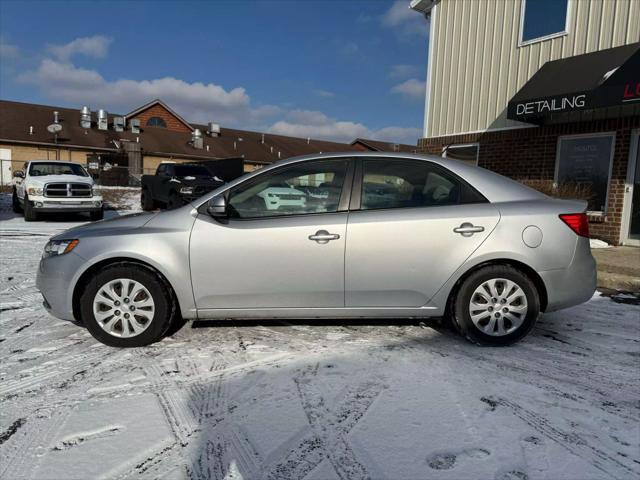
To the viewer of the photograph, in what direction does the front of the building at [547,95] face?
facing the viewer and to the left of the viewer

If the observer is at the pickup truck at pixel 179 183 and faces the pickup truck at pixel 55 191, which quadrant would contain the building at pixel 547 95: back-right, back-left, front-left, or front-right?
back-left

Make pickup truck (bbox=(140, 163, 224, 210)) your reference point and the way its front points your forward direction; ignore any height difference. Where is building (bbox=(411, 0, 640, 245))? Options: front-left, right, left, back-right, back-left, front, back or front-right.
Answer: front

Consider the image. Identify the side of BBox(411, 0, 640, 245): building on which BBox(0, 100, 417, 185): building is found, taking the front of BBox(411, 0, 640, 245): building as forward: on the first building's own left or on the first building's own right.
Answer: on the first building's own right

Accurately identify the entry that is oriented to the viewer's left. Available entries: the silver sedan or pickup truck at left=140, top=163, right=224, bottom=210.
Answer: the silver sedan

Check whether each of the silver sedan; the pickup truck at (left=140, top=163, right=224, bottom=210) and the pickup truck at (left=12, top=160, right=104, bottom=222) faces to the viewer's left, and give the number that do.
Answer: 1

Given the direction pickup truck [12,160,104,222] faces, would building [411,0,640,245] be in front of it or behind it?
in front

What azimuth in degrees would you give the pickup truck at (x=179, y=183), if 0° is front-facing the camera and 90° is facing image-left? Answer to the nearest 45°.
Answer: approximately 315°

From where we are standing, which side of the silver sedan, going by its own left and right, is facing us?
left

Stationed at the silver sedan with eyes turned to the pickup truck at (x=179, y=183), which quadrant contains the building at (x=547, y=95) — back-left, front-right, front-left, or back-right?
front-right

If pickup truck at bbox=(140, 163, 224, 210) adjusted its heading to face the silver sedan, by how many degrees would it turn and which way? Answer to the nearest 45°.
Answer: approximately 45° to its right

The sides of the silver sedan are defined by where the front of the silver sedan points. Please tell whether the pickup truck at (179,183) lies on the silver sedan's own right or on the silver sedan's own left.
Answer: on the silver sedan's own right

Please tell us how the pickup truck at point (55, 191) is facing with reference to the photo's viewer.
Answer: facing the viewer and to the right of the viewer

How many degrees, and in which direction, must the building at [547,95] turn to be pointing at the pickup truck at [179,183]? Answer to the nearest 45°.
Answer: approximately 45° to its right
